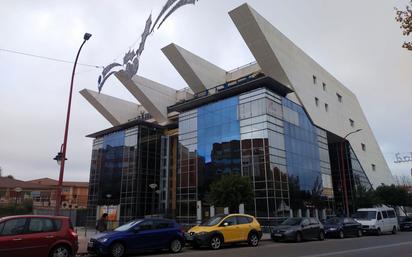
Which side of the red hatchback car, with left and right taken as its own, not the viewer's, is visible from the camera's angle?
left

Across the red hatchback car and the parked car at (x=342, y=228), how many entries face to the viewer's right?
0

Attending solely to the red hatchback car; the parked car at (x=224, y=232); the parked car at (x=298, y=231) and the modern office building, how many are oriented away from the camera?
0

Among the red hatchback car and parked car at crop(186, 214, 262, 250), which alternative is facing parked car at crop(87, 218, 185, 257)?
parked car at crop(186, 214, 262, 250)

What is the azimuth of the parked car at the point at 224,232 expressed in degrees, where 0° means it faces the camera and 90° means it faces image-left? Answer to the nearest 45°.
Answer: approximately 45°

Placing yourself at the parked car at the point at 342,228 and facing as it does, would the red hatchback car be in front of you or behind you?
in front

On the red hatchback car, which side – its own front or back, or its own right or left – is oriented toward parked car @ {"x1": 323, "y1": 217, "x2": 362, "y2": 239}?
back

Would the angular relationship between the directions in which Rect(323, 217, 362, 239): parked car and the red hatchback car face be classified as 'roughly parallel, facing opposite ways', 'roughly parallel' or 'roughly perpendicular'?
roughly parallel

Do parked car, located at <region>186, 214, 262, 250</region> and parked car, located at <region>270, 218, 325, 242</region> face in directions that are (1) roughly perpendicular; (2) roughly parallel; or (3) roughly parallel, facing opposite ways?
roughly parallel

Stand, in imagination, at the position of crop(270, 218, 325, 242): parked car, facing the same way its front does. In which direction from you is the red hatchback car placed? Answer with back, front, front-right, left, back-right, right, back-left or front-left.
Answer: front

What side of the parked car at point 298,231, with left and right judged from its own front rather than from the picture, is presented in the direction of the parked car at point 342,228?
back

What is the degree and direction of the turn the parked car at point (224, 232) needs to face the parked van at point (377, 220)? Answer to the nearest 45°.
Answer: approximately 180°

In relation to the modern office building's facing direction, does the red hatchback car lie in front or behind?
in front

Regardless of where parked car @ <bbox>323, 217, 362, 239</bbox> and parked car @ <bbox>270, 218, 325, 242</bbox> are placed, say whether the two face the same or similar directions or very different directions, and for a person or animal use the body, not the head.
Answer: same or similar directions

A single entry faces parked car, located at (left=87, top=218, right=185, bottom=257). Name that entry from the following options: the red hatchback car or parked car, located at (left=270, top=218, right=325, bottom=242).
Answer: parked car, located at (left=270, top=218, right=325, bottom=242)

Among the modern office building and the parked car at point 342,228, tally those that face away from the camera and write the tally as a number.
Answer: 0

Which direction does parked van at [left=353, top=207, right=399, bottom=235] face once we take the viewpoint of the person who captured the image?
facing the viewer and to the left of the viewer

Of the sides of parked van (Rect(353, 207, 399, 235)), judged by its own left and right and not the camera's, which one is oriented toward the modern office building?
right

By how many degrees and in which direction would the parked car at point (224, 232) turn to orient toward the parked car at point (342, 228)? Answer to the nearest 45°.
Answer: approximately 180°

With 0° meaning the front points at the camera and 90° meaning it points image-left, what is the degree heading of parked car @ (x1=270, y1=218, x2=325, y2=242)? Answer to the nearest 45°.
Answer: approximately 45°

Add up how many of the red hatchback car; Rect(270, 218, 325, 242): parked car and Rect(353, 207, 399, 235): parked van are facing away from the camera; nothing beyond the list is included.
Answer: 0

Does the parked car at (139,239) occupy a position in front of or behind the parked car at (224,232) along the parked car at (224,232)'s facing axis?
in front
